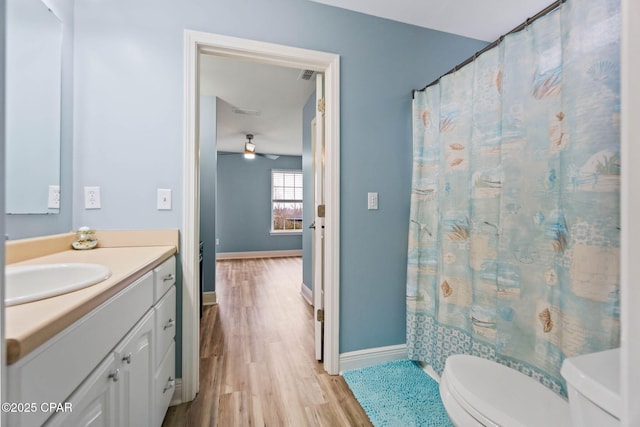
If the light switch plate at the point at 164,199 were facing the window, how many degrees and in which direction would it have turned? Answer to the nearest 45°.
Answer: approximately 135° to its left

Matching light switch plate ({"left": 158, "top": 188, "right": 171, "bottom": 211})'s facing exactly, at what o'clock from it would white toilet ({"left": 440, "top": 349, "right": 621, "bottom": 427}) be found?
The white toilet is roughly at 11 o'clock from the light switch plate.

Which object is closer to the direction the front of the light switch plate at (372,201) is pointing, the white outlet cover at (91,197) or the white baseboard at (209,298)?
the white outlet cover

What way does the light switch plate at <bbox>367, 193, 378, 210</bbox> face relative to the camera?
toward the camera

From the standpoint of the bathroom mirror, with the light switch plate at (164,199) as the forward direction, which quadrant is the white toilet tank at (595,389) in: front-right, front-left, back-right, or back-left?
front-right

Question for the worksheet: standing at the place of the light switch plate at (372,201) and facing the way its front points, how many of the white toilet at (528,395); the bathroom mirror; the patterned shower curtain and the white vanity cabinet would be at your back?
0

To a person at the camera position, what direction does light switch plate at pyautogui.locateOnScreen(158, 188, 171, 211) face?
facing the viewer

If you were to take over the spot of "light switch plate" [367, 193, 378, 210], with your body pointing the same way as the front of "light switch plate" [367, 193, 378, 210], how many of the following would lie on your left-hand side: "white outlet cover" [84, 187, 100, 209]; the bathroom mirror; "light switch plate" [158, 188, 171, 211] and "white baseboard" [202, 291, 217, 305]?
0

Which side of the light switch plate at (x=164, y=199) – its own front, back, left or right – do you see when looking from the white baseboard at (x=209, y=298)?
back

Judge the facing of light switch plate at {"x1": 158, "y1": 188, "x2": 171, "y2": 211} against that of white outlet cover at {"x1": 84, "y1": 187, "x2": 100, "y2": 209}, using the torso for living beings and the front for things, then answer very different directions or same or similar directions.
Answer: same or similar directions

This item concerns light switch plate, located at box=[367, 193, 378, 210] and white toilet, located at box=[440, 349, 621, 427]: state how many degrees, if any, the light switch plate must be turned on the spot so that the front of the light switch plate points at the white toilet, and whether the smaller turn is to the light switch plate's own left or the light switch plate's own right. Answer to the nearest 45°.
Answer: approximately 45° to the light switch plate's own left

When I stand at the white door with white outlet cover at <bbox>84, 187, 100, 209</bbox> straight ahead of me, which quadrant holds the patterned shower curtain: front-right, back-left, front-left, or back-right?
back-left

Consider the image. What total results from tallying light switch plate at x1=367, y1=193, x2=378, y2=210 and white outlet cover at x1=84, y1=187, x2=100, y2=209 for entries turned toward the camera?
2

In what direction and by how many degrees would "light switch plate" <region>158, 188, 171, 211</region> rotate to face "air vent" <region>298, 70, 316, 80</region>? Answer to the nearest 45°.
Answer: approximately 135° to its left

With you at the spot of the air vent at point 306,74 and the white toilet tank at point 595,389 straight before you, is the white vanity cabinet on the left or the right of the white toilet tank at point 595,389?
right
